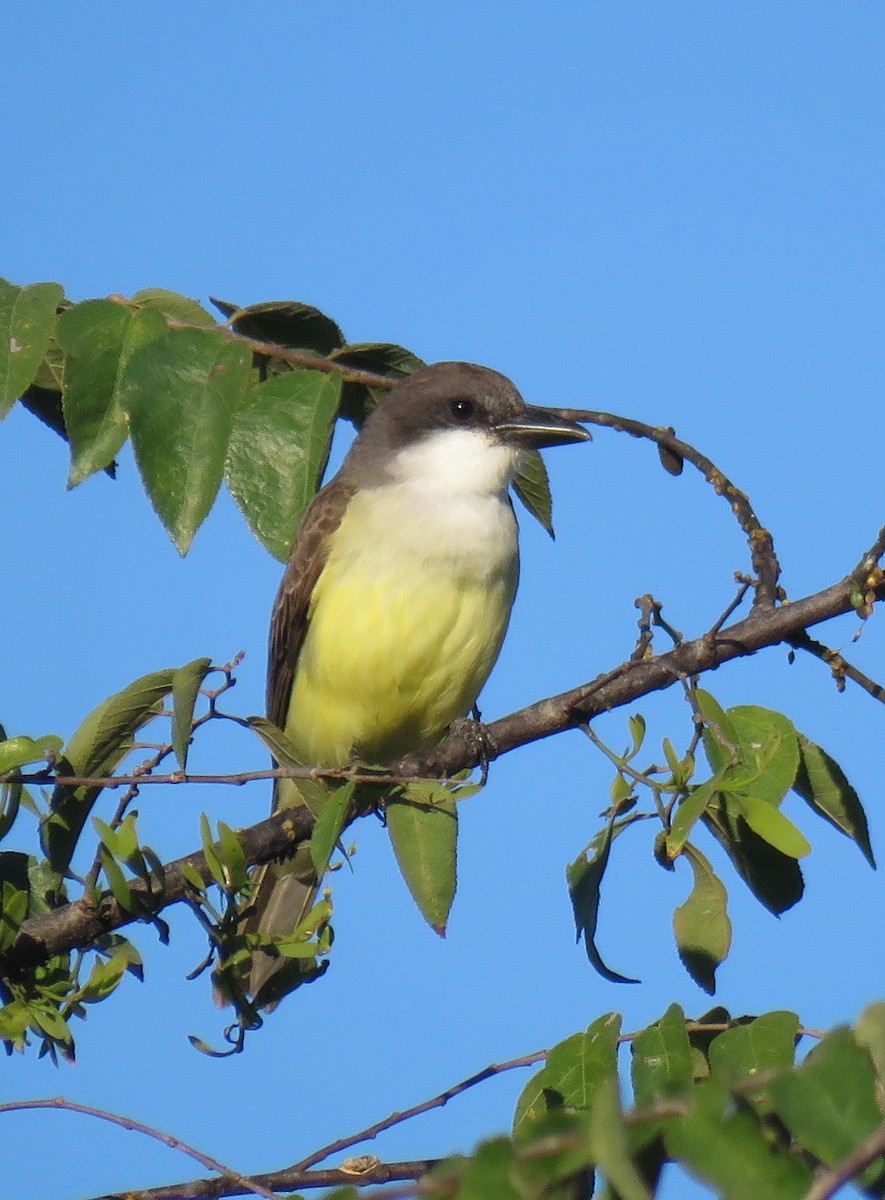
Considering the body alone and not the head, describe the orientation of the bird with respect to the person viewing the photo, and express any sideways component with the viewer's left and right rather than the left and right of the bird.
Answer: facing the viewer and to the right of the viewer

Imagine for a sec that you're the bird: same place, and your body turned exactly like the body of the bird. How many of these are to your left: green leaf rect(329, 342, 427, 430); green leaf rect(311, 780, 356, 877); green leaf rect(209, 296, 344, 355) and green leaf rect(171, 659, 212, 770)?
0

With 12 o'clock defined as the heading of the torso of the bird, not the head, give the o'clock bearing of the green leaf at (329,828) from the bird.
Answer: The green leaf is roughly at 2 o'clock from the bird.

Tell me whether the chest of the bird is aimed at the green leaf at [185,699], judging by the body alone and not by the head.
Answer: no
